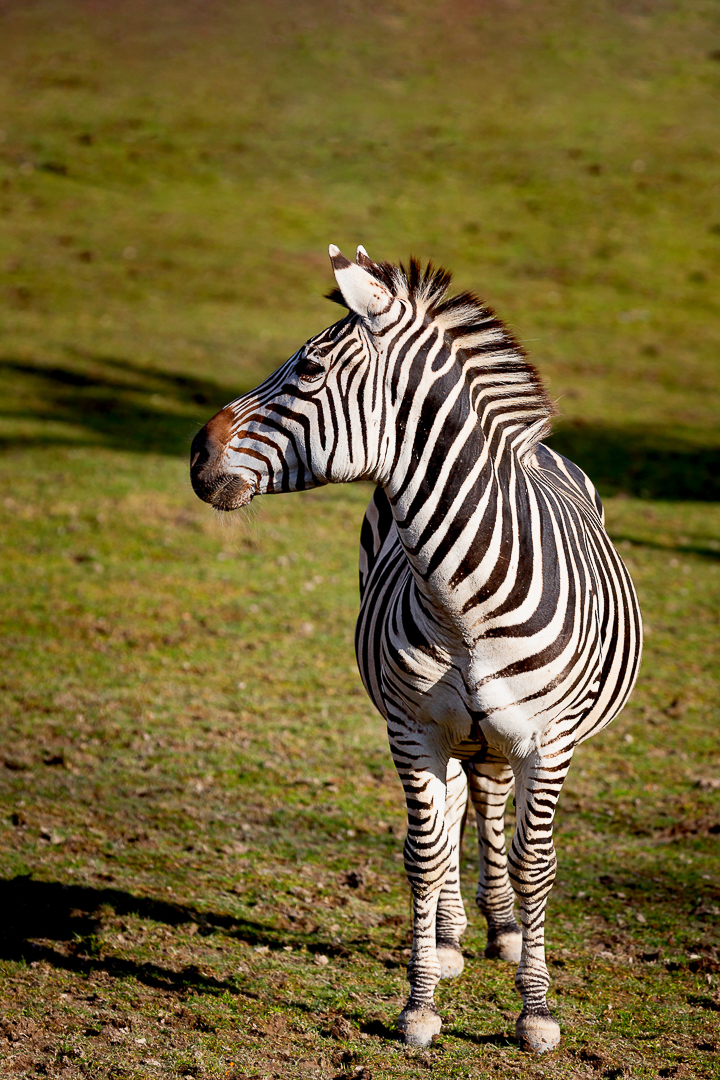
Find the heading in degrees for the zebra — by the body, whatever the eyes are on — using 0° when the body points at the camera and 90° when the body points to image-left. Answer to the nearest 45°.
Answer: approximately 0°
